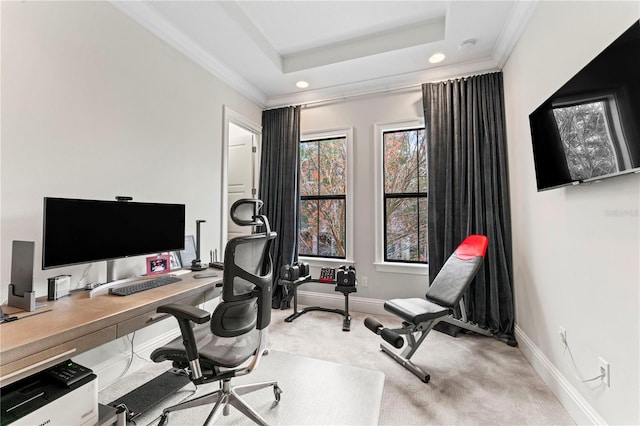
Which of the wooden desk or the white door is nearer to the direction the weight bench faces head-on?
the wooden desk

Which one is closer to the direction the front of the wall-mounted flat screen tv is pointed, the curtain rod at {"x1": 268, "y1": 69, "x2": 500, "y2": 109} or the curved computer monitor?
the curved computer monitor

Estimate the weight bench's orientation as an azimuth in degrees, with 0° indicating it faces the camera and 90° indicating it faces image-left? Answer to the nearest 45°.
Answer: approximately 45°

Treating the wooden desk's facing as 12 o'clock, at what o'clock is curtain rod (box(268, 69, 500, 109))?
The curtain rod is roughly at 10 o'clock from the wooden desk.

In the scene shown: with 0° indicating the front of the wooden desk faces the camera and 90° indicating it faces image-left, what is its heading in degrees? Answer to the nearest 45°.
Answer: approximately 315°

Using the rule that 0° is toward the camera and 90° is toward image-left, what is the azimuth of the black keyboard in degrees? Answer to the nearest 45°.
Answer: approximately 315°

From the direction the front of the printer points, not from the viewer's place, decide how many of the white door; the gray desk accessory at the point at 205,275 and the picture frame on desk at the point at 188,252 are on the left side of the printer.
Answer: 3

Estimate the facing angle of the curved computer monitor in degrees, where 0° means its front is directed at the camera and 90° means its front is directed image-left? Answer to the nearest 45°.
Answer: approximately 315°

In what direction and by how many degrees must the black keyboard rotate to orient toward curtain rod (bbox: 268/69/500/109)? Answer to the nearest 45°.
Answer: approximately 45° to its left

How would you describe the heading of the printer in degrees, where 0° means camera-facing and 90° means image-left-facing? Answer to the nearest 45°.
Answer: approximately 315°

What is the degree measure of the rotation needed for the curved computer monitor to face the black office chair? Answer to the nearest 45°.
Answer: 0° — it already faces it
